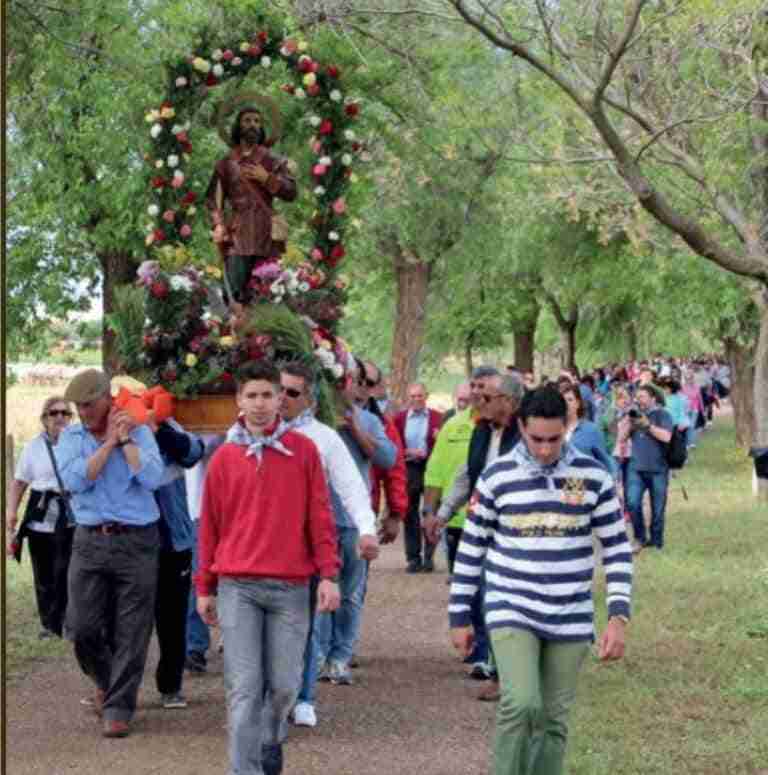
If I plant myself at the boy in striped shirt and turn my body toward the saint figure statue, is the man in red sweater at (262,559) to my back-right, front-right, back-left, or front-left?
front-left

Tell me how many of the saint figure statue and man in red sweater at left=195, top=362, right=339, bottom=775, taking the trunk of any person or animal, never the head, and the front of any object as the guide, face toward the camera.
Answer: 2

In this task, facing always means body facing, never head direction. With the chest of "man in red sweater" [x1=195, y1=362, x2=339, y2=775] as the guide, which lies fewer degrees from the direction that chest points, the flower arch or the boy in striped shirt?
the boy in striped shirt

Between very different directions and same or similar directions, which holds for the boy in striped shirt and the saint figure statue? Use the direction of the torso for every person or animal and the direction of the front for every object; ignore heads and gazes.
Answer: same or similar directions

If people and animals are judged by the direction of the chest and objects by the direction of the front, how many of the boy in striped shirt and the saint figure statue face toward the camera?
2

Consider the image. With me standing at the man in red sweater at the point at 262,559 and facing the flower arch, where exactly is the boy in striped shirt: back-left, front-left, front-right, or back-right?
back-right

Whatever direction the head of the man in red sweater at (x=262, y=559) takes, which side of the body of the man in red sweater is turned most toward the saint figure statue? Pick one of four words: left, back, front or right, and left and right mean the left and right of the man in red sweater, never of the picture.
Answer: back

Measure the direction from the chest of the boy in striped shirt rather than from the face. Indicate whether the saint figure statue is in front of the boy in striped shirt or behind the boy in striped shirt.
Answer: behind

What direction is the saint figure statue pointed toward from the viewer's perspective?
toward the camera

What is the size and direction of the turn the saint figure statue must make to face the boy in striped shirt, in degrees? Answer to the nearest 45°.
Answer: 0° — it already faces them

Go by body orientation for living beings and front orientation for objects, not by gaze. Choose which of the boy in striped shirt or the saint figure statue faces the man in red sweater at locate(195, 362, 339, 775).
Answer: the saint figure statue

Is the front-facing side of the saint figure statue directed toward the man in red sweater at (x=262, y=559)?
yes

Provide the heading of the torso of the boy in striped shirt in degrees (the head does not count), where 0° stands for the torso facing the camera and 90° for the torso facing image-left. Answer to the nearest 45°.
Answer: approximately 0°

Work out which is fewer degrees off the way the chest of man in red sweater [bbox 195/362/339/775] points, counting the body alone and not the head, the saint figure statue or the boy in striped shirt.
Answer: the boy in striped shirt
